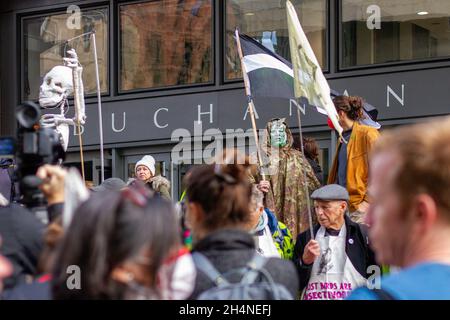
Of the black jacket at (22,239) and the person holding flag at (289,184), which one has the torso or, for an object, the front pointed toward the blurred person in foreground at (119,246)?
the person holding flag

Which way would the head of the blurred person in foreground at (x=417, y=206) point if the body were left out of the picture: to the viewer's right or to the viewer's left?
to the viewer's left

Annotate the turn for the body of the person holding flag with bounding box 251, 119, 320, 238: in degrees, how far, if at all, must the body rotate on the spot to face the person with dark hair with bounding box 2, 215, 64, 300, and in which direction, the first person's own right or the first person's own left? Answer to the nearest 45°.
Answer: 0° — they already face them

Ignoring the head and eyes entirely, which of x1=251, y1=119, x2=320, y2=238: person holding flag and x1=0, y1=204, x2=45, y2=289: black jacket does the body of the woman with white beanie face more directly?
the black jacket

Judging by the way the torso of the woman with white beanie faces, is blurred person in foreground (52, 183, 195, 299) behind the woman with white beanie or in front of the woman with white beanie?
in front

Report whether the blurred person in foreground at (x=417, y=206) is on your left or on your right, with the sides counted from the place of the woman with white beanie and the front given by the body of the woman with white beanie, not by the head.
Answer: on your left
